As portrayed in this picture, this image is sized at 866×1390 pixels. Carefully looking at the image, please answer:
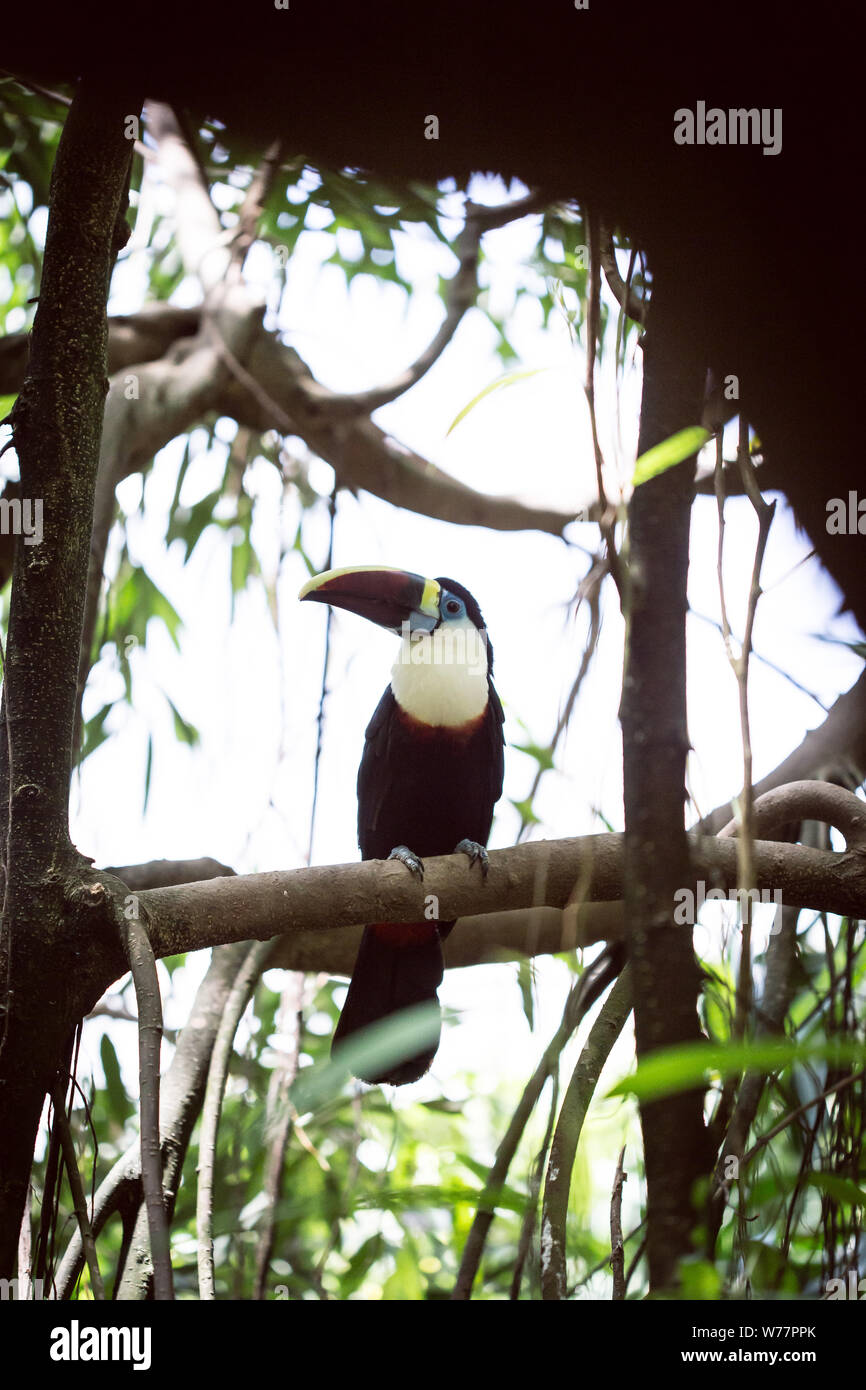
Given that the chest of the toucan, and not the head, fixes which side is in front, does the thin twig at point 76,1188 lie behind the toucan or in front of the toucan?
in front

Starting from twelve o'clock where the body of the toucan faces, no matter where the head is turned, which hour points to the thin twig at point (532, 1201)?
The thin twig is roughly at 12 o'clock from the toucan.

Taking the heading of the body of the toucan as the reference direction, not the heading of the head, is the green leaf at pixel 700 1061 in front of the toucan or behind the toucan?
in front

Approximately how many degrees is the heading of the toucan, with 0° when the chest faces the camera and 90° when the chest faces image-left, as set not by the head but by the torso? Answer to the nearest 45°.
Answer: approximately 0°
